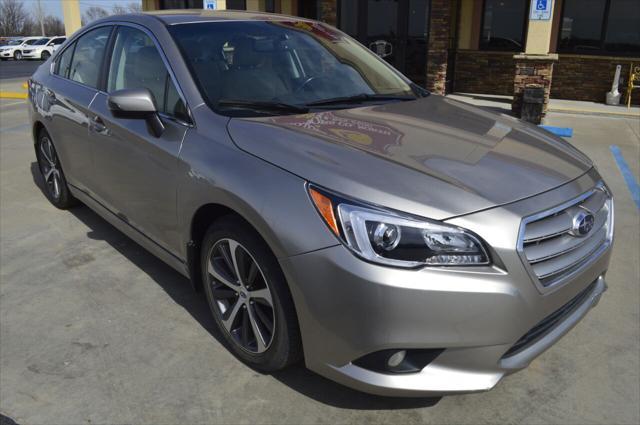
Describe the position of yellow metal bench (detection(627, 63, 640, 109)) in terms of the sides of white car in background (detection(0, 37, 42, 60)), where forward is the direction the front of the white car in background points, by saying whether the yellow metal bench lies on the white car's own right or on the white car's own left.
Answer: on the white car's own left

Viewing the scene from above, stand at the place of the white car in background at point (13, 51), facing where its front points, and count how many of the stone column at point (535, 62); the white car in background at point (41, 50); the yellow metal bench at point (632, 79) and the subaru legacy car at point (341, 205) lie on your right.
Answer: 0

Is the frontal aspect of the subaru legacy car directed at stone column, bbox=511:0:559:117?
no

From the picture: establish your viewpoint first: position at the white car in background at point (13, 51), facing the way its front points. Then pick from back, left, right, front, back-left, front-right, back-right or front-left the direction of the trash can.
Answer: front-left

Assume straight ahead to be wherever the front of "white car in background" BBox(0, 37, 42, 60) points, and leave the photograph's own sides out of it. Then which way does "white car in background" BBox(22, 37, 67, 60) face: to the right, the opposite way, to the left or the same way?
the same way

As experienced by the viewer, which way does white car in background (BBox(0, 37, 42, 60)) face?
facing the viewer and to the left of the viewer

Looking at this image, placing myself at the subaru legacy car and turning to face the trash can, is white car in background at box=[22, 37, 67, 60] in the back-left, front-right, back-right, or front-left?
front-left

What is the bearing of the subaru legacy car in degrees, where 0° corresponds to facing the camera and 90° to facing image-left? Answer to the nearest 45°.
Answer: approximately 315°

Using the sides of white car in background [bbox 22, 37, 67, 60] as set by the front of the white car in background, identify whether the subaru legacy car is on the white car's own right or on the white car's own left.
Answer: on the white car's own left

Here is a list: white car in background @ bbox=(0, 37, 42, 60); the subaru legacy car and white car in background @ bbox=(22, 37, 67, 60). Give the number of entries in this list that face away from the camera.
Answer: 0

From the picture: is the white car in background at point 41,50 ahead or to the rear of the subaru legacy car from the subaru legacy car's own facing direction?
to the rear

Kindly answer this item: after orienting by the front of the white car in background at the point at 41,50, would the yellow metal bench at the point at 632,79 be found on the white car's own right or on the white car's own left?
on the white car's own left

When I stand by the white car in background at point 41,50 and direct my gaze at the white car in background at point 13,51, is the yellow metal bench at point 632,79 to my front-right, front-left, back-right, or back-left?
back-left
